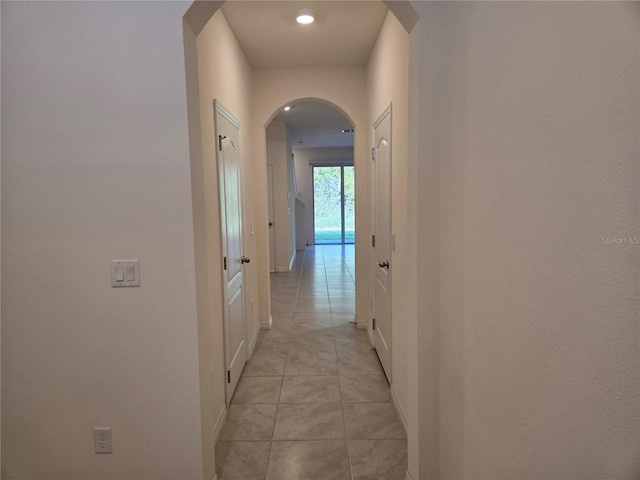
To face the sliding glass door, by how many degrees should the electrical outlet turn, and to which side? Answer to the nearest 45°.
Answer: approximately 135° to its left

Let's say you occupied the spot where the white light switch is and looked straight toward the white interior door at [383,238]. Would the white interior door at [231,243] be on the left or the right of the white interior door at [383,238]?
left

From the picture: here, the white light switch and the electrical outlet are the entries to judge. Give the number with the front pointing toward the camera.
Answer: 2

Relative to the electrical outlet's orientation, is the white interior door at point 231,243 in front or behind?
behind

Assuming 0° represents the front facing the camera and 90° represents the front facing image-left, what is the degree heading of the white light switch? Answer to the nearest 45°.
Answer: approximately 0°

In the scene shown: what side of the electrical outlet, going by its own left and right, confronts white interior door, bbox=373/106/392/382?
left

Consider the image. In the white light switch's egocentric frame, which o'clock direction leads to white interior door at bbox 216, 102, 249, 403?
The white interior door is roughly at 7 o'clock from the white light switch.
